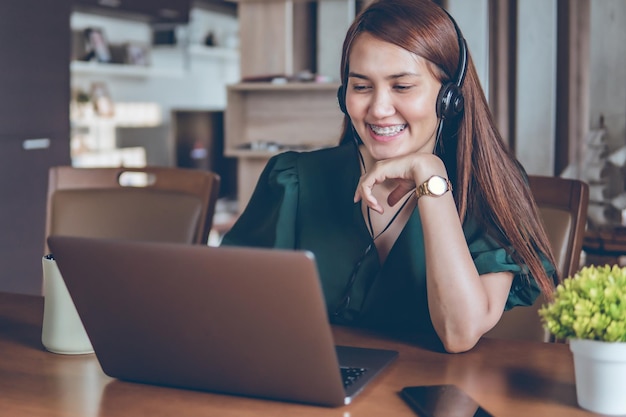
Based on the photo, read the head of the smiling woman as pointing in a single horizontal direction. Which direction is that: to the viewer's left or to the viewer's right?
to the viewer's left

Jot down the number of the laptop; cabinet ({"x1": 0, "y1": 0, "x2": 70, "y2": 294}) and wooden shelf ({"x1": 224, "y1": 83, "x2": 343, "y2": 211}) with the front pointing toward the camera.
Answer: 2

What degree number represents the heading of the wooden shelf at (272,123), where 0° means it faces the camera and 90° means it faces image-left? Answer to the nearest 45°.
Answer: approximately 0°

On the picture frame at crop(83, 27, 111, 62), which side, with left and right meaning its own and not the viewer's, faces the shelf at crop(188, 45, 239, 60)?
left

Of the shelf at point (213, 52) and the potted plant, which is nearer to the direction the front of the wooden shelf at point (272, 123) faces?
the potted plant

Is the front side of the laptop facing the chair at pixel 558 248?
yes

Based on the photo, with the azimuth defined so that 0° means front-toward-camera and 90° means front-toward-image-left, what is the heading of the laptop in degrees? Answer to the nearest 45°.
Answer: approximately 225°
